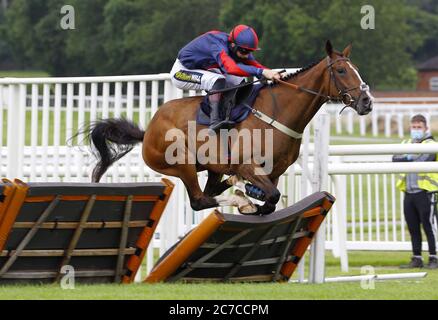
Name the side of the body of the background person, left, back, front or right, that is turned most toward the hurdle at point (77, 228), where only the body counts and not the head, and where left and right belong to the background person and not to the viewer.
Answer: front

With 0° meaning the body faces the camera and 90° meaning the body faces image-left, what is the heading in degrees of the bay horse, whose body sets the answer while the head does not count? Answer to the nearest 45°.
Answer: approximately 270°

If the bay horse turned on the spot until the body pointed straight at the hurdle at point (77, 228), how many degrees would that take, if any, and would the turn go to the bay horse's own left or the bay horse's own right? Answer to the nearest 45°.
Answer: approximately 135° to the bay horse's own right

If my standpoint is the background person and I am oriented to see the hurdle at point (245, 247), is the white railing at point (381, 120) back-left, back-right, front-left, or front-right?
back-right

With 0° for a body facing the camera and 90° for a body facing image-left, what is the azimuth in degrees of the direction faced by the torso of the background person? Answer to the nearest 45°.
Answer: approximately 45°

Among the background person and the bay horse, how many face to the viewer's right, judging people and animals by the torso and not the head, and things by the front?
1

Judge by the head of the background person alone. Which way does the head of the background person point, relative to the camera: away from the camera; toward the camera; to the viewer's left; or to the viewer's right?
toward the camera

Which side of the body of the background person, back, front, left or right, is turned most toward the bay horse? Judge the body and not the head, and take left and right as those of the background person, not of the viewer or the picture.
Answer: front

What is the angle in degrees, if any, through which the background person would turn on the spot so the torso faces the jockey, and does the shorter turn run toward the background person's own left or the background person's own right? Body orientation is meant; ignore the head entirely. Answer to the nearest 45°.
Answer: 0° — they already face them

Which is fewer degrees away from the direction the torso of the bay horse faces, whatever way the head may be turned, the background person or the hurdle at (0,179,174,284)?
the background person
